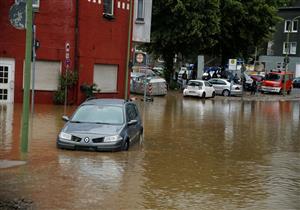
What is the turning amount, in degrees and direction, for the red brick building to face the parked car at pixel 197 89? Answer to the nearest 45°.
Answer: approximately 135° to its left

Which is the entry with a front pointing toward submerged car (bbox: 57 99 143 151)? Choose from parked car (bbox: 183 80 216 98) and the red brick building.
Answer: the red brick building

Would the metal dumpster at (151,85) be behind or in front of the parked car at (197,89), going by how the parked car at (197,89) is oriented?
behind

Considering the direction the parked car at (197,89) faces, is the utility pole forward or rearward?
rearward

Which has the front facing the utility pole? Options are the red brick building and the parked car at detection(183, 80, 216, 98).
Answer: the red brick building

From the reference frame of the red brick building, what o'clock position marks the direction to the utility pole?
The utility pole is roughly at 12 o'clock from the red brick building.

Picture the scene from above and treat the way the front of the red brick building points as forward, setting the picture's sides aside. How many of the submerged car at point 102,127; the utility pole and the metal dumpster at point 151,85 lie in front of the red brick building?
2
